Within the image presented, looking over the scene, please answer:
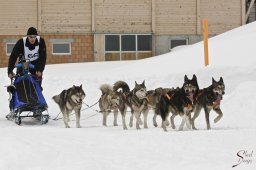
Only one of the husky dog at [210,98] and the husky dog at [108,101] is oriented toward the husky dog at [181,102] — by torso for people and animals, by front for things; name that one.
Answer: the husky dog at [108,101]

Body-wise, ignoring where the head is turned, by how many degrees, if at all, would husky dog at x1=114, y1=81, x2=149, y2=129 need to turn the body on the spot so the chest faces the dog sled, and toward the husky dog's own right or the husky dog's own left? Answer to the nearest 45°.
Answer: approximately 135° to the husky dog's own right

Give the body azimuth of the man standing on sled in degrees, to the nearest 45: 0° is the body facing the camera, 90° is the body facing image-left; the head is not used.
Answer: approximately 0°

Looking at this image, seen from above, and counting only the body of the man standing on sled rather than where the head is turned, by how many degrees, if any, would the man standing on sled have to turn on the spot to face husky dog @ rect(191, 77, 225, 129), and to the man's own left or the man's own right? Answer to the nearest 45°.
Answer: approximately 45° to the man's own left

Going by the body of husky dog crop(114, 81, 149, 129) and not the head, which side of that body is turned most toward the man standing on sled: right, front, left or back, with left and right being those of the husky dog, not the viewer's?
back

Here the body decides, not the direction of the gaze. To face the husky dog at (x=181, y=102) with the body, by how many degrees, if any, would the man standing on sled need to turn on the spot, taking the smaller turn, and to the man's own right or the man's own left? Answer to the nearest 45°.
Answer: approximately 45° to the man's own left

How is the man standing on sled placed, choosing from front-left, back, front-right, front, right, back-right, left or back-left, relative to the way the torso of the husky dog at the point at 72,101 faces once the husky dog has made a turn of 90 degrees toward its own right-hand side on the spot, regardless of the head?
right

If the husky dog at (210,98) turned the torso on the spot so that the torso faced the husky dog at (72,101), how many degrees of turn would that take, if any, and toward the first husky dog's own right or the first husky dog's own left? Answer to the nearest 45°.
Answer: approximately 135° to the first husky dog's own right
